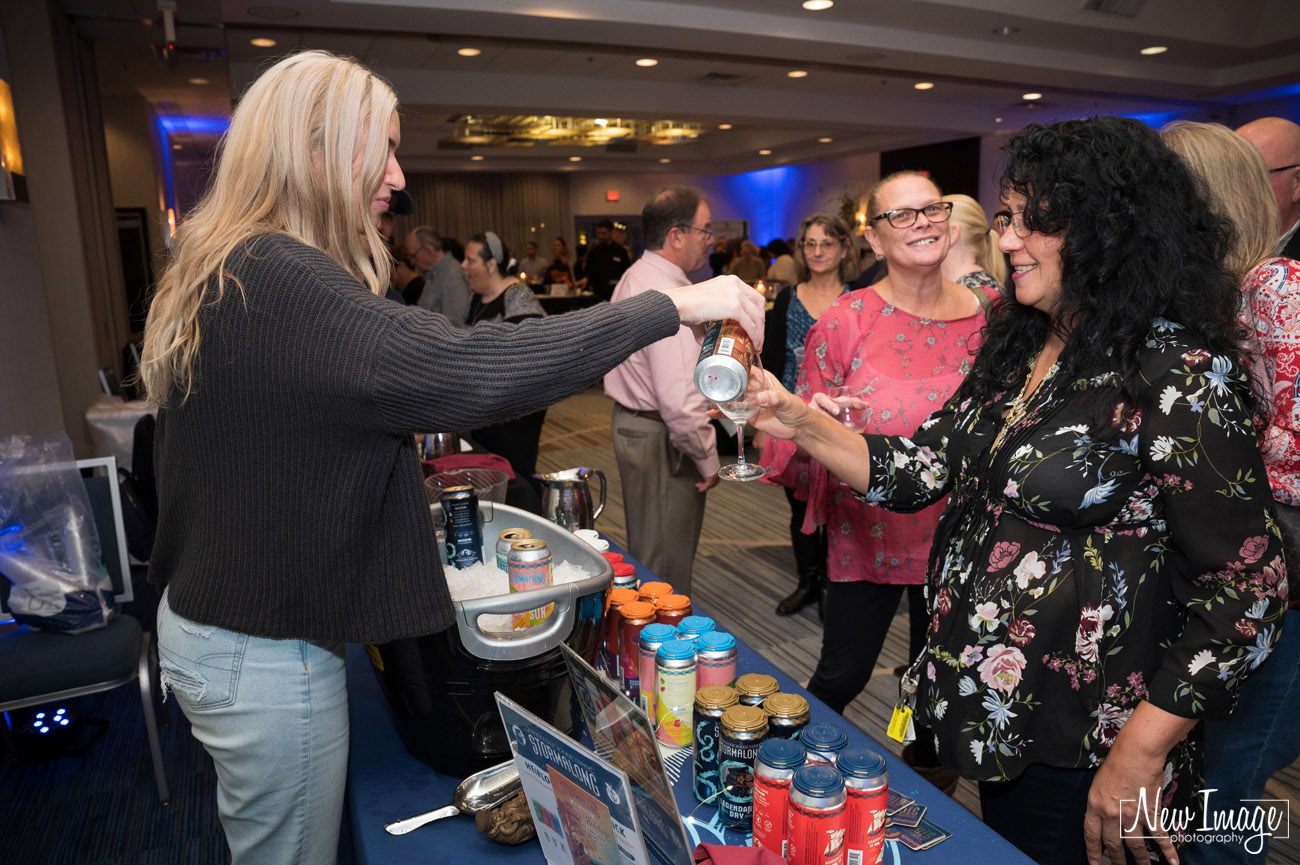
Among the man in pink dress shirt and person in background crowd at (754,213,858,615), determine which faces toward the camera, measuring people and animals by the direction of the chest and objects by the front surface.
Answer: the person in background crowd

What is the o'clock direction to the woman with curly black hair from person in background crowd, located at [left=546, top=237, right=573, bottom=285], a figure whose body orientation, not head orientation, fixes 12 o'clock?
The woman with curly black hair is roughly at 12 o'clock from the person in background crowd.

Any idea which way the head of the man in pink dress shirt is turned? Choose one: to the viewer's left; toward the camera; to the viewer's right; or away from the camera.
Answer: to the viewer's right

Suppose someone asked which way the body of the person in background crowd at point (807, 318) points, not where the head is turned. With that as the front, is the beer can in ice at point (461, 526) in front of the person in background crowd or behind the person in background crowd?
in front

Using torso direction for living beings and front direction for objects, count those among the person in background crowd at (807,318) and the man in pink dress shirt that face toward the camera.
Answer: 1

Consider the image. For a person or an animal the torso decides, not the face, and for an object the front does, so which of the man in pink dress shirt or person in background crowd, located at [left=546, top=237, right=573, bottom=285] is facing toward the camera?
the person in background crowd

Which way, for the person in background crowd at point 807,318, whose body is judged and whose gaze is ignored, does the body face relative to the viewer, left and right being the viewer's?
facing the viewer

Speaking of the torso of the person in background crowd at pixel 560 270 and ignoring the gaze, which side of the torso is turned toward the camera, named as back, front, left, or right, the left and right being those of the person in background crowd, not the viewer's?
front

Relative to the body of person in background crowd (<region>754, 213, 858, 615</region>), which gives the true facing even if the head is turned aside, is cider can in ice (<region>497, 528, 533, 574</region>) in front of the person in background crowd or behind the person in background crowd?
in front

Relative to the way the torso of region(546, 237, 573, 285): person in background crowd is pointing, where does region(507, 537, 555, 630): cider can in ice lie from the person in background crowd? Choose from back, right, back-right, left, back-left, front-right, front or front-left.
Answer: front

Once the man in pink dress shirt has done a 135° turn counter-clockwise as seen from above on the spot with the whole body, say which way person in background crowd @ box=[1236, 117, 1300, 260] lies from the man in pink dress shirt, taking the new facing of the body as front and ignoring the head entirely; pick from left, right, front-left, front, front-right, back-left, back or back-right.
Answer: back-left

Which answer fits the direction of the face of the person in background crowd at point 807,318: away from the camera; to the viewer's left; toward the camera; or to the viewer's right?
toward the camera

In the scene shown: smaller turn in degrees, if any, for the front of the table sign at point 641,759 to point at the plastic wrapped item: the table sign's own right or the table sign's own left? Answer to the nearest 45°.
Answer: approximately 90° to the table sign's own right

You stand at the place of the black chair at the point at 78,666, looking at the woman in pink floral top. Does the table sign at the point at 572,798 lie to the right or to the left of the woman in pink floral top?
right

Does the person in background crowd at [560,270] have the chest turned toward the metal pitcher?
yes

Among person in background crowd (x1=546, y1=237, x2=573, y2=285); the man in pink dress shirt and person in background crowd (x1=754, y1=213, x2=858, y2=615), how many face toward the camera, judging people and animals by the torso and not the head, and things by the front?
2

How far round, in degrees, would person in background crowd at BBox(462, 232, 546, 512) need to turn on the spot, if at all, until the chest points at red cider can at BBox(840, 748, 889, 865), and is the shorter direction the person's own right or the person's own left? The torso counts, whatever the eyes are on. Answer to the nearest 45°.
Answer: approximately 45° to the person's own left
